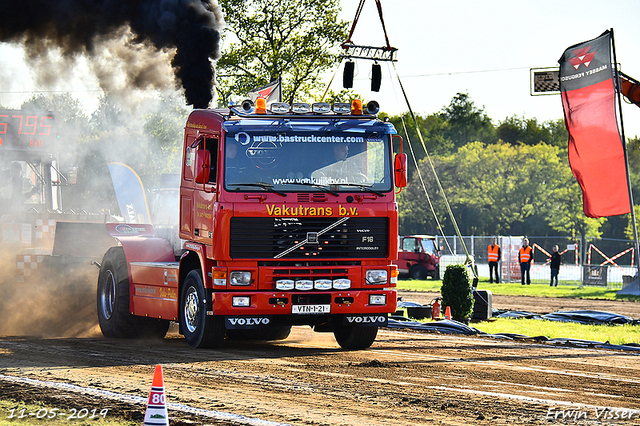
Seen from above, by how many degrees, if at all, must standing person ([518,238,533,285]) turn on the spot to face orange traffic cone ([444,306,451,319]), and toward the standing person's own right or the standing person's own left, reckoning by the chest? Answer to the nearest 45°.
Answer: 0° — they already face it

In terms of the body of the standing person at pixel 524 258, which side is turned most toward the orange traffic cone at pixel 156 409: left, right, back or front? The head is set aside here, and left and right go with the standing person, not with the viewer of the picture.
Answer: front

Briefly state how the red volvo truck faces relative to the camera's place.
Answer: facing the viewer and to the right of the viewer

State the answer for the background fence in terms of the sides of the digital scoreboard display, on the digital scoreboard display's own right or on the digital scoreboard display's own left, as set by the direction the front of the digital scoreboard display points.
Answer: on the digital scoreboard display's own left

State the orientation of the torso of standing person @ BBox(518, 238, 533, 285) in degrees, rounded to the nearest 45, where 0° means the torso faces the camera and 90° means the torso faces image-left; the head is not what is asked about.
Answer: approximately 0°

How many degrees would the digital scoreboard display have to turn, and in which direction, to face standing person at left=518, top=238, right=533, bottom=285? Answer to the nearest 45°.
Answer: approximately 135° to its left

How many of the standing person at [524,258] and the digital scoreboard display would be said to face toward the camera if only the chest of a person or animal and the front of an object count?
2

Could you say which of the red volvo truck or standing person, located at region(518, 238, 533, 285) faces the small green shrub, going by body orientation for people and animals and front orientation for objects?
the standing person

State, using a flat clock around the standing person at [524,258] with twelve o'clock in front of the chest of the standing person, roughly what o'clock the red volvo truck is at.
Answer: The red volvo truck is roughly at 12 o'clock from the standing person.

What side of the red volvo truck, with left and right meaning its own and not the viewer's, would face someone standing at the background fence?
back

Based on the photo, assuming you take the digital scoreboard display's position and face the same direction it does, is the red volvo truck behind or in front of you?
in front

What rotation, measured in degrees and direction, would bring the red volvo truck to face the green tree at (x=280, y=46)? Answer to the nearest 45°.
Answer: approximately 135° to its left

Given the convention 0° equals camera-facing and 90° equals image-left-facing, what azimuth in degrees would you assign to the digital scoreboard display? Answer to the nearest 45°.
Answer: approximately 0°

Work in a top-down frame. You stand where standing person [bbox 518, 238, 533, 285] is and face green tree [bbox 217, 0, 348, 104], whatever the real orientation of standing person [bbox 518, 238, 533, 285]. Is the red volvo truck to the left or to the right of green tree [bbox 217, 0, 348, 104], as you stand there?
left

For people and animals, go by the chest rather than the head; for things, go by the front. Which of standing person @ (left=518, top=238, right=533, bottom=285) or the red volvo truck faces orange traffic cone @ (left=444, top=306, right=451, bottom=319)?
the standing person

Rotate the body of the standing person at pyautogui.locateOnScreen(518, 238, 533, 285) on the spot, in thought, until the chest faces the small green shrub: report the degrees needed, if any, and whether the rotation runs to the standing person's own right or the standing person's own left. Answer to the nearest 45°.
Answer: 0° — they already face it
